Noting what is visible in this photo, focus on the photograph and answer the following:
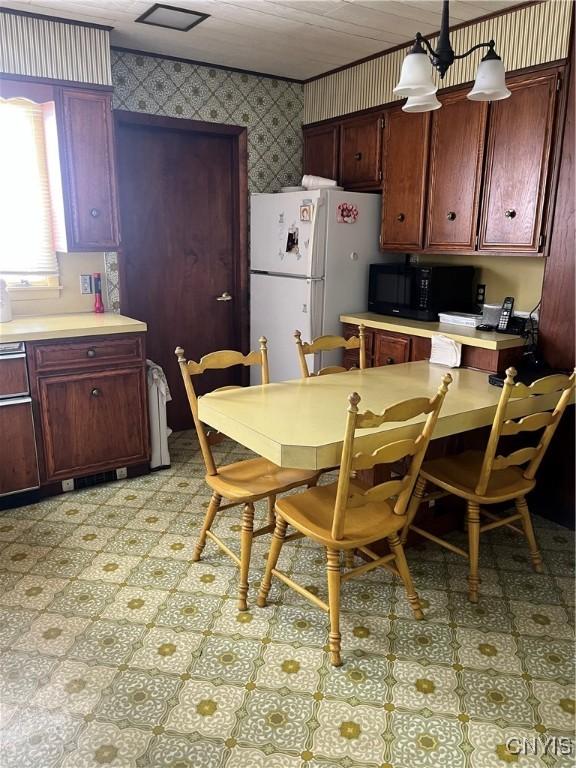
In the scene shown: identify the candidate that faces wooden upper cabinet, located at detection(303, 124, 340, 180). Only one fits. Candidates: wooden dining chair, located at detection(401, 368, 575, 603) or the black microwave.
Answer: the wooden dining chair

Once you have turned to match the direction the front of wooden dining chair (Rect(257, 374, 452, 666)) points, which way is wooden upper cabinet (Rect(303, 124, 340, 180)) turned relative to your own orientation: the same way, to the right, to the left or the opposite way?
to the left

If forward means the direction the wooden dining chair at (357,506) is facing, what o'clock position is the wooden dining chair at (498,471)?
the wooden dining chair at (498,471) is roughly at 3 o'clock from the wooden dining chair at (357,506).

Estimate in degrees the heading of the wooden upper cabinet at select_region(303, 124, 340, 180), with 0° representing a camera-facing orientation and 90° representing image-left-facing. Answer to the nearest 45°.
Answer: approximately 45°

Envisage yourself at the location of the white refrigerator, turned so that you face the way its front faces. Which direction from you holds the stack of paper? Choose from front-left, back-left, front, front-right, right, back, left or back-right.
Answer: left

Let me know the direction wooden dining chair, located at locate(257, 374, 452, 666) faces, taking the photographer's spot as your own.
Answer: facing away from the viewer and to the left of the viewer

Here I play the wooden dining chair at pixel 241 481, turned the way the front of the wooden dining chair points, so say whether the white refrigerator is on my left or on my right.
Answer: on my left

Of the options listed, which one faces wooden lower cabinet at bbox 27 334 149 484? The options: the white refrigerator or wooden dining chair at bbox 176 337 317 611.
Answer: the white refrigerator

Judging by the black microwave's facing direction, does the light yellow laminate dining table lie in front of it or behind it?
in front

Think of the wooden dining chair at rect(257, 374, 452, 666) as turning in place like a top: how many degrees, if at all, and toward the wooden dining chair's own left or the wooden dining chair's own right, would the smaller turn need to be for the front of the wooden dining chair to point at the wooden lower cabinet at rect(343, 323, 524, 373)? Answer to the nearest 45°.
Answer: approximately 45° to the wooden dining chair's own right

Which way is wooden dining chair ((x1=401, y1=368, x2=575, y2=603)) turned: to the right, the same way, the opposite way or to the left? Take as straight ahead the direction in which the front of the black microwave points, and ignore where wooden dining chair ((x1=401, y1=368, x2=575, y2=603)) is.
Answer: to the right

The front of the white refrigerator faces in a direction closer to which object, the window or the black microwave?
the window

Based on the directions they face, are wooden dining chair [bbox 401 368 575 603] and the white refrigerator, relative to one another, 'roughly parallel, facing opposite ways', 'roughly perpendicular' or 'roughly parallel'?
roughly perpendicular

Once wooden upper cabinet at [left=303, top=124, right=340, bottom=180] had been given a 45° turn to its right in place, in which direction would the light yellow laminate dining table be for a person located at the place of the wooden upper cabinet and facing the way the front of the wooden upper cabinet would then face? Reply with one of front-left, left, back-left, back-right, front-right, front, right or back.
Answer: left
